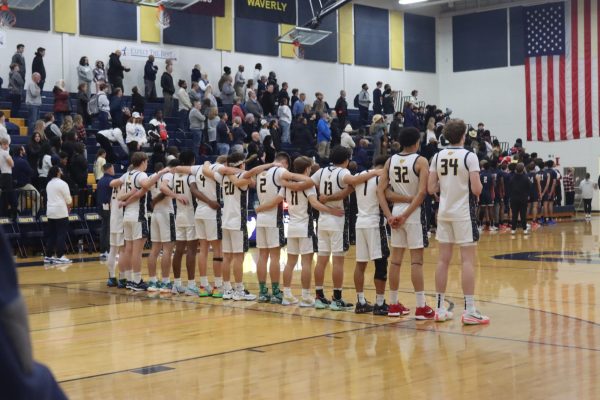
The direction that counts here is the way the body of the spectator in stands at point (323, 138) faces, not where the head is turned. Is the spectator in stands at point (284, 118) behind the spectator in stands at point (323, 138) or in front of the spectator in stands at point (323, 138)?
behind

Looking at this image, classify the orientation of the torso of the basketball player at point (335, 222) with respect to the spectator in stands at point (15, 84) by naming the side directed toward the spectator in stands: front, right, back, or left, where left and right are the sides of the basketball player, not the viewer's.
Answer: left

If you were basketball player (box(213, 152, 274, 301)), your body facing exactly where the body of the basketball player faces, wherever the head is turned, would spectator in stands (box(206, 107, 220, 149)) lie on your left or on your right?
on your left

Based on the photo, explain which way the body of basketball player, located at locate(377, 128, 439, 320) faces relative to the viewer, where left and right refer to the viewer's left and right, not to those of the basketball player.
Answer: facing away from the viewer and to the right of the viewer

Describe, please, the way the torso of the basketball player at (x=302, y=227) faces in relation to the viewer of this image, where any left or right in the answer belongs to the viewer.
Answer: facing away from the viewer and to the right of the viewer

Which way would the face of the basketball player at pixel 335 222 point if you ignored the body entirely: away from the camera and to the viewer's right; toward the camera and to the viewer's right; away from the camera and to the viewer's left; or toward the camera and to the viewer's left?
away from the camera and to the viewer's right
